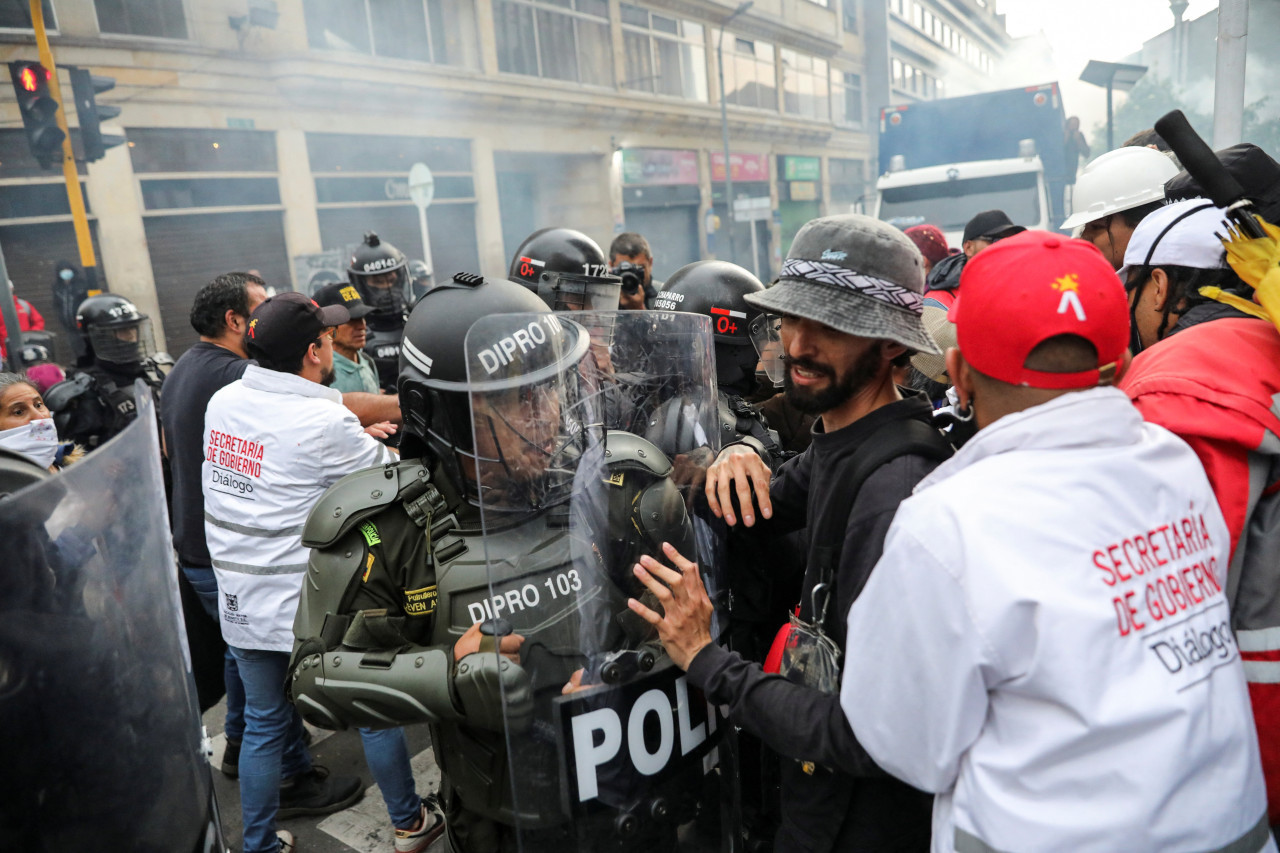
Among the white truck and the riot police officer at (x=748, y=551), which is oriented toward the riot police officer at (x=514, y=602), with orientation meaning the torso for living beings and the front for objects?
the white truck

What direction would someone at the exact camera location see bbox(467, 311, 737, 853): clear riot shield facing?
facing the viewer and to the right of the viewer

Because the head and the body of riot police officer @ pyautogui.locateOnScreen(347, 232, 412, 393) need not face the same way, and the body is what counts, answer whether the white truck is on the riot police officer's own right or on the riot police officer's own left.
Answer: on the riot police officer's own left

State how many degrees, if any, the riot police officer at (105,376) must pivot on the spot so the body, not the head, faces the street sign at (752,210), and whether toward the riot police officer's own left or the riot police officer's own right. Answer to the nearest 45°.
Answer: approximately 90° to the riot police officer's own left

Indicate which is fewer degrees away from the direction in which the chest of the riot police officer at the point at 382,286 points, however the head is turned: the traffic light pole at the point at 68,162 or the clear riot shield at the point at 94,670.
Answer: the clear riot shield

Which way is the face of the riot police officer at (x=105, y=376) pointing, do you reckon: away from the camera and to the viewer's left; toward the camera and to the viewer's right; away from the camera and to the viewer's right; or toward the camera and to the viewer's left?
toward the camera and to the viewer's right

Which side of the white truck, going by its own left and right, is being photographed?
front

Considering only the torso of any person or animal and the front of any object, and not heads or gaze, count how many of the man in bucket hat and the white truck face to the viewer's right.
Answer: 0

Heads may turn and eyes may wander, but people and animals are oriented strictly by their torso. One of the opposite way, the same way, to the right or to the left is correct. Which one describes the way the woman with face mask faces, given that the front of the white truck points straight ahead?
to the left

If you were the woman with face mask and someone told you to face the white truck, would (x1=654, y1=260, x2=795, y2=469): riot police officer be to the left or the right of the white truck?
right

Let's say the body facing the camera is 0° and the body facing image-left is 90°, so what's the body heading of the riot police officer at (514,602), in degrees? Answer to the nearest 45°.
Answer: approximately 315°

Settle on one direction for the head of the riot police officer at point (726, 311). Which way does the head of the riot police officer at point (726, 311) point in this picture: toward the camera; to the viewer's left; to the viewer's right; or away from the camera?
to the viewer's right

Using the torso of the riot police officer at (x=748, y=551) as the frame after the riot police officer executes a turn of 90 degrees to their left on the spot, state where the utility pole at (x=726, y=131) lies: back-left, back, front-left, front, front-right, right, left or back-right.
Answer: front

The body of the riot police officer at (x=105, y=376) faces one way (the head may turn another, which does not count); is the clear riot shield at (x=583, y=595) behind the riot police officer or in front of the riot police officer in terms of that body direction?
in front
